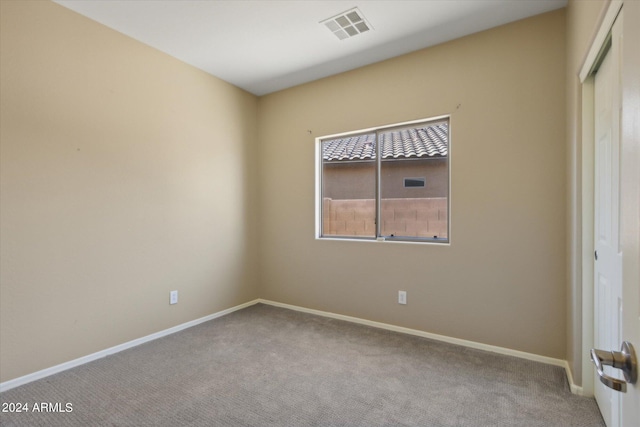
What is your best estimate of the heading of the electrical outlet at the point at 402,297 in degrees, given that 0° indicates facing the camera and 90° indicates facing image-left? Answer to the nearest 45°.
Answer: approximately 0°
